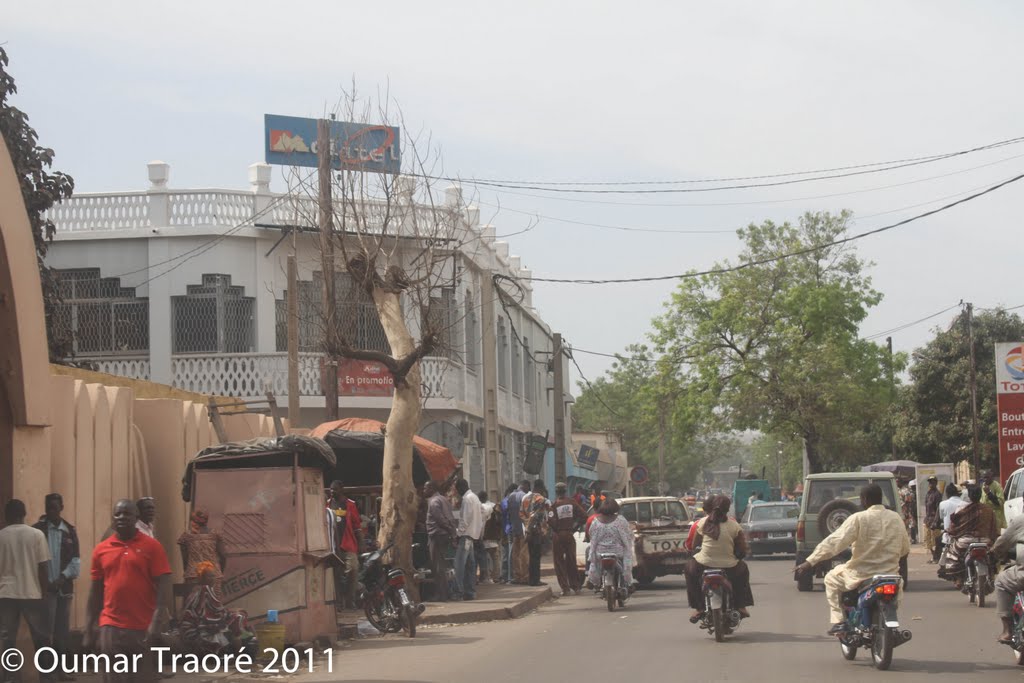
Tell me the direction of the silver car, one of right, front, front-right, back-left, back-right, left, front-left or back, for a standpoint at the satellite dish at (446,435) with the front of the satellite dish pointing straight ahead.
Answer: back

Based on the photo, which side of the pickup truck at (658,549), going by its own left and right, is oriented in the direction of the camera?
back

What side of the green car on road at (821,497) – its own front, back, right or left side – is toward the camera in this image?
back

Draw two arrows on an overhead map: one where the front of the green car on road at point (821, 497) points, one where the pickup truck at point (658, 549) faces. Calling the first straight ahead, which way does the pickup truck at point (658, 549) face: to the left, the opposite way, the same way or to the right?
the same way

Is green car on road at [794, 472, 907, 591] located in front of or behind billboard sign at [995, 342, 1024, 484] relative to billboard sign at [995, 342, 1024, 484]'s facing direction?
in front

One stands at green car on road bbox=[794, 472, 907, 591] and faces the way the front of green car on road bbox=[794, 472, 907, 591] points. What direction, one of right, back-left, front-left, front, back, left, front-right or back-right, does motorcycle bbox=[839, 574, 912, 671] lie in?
back

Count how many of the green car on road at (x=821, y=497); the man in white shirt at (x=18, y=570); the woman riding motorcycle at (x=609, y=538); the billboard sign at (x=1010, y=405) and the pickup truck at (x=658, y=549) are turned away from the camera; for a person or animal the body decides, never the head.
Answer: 4

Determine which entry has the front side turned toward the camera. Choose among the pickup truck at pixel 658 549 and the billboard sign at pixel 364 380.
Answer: the billboard sign

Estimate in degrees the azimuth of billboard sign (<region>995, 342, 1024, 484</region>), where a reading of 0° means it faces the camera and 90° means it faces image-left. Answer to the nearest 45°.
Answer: approximately 0°

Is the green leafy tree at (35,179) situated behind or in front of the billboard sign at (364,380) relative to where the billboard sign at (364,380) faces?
in front

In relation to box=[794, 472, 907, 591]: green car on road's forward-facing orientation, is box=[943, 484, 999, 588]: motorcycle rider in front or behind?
behind

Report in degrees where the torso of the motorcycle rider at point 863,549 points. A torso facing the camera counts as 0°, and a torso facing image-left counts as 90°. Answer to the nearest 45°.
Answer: approximately 135°

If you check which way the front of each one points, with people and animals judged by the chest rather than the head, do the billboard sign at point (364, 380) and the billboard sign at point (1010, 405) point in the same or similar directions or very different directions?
same or similar directions
